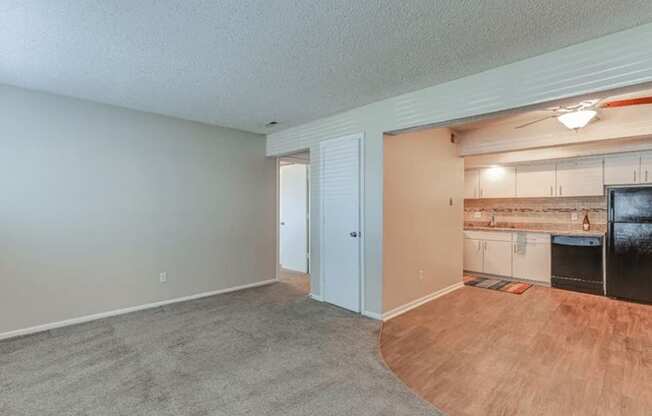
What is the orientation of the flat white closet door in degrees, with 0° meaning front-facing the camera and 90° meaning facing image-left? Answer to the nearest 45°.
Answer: approximately 45°

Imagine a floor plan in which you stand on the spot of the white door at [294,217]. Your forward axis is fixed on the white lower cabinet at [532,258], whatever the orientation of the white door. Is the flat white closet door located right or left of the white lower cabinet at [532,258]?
right

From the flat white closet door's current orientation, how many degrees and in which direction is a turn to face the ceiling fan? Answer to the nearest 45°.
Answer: approximately 135° to its left

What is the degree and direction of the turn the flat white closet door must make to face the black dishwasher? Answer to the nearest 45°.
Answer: approximately 135° to its left

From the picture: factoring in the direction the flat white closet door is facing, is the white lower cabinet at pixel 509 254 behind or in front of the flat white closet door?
behind

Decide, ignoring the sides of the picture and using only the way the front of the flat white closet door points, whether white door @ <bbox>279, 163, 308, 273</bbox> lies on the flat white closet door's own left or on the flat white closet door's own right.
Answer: on the flat white closet door's own right

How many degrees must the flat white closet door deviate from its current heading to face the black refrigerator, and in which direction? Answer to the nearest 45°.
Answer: approximately 135° to its left
